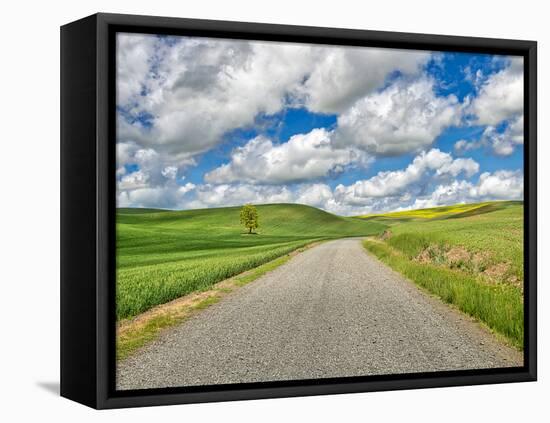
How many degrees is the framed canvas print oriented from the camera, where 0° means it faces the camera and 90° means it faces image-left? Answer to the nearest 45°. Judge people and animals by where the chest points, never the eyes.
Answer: approximately 315°
